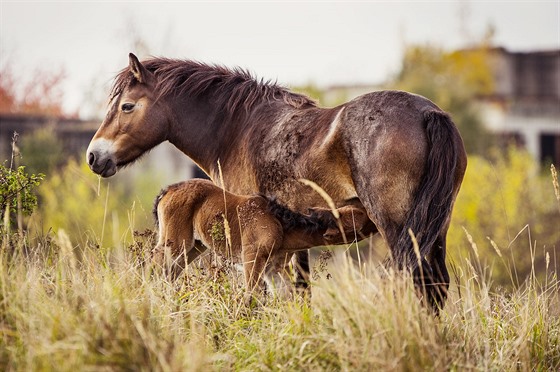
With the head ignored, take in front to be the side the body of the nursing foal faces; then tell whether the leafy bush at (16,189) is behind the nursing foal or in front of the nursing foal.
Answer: behind

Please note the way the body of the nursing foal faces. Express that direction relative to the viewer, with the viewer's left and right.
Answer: facing to the right of the viewer

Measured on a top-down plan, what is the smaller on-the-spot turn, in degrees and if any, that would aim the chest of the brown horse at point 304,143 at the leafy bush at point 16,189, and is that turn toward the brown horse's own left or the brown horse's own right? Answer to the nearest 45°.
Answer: approximately 45° to the brown horse's own left

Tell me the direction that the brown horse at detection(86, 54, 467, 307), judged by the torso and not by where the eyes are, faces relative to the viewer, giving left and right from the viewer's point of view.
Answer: facing away from the viewer and to the left of the viewer
